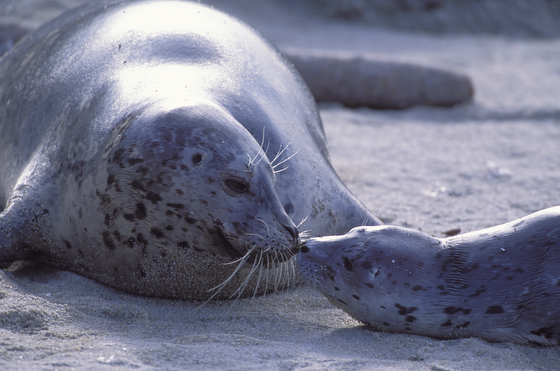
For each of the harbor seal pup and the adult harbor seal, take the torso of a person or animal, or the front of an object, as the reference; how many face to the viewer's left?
1

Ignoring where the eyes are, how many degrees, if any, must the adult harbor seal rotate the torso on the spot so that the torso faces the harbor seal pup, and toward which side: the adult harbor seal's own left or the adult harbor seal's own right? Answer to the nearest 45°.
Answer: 0° — it already faces it

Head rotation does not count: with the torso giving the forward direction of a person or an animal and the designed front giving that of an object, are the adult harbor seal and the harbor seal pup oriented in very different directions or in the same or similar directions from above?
very different directions

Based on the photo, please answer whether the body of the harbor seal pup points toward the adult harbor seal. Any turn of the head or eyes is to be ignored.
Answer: yes

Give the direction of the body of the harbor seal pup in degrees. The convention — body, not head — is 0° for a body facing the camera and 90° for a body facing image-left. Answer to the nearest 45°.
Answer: approximately 90°

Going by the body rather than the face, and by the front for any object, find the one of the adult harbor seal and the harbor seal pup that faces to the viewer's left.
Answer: the harbor seal pup
